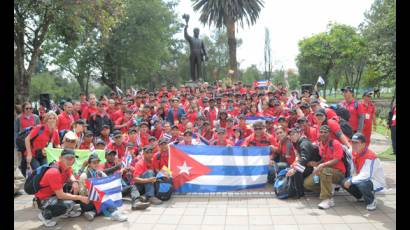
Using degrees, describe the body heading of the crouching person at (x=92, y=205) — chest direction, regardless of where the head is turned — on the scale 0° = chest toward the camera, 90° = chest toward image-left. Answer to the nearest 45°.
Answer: approximately 315°

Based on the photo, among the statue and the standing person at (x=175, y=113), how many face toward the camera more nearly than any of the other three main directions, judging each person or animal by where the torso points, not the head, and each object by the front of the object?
2

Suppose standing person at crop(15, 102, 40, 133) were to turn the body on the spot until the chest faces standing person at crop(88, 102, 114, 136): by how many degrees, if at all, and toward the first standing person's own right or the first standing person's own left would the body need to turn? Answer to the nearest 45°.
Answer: approximately 90° to the first standing person's own left

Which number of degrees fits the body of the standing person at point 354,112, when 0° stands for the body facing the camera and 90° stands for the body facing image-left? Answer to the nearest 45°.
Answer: approximately 45°

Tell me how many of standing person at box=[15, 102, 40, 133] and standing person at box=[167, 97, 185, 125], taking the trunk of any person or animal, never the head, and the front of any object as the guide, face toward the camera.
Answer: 2

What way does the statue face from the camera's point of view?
toward the camera

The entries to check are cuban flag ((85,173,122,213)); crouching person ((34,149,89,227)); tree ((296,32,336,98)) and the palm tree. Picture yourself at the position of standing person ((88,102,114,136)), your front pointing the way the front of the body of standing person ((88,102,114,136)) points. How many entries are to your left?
2

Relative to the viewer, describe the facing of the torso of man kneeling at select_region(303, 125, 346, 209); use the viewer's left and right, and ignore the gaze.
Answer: facing the viewer and to the left of the viewer

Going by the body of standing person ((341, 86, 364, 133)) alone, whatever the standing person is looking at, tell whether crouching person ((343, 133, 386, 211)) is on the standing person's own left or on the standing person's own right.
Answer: on the standing person's own left

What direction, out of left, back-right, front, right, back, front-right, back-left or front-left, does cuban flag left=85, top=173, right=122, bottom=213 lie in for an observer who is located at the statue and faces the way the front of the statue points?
front

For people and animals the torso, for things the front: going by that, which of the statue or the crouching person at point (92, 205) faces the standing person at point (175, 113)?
the statue
